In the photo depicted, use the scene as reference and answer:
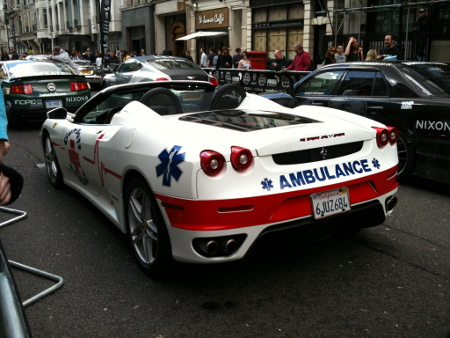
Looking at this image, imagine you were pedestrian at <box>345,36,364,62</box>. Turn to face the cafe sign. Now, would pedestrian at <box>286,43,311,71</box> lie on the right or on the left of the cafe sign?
left

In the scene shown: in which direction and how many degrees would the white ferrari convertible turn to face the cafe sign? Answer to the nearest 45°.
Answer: approximately 45° to its right

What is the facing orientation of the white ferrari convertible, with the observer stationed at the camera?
facing away from the viewer and to the left of the viewer

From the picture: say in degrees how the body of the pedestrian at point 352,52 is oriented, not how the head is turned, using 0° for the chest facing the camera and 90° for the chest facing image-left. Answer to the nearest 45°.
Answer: approximately 0°

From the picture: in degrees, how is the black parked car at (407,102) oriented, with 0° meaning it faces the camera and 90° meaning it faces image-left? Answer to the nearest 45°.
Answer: approximately 135°

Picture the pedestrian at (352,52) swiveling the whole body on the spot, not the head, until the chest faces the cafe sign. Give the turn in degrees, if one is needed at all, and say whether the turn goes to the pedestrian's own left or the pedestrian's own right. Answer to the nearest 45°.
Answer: approximately 135° to the pedestrian's own right

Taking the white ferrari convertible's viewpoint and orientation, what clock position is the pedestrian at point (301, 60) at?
The pedestrian is roughly at 2 o'clock from the white ferrari convertible.

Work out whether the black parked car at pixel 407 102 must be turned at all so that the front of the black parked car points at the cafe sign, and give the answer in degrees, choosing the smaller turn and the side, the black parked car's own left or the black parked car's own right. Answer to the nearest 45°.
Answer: approximately 45° to the black parked car's own right

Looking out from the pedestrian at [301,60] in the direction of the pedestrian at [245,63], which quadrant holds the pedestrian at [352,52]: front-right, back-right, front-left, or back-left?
back-right

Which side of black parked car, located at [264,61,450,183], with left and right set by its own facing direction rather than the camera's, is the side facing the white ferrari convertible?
left

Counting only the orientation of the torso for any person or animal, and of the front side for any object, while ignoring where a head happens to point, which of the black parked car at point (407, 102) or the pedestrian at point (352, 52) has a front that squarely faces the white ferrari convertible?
the pedestrian
